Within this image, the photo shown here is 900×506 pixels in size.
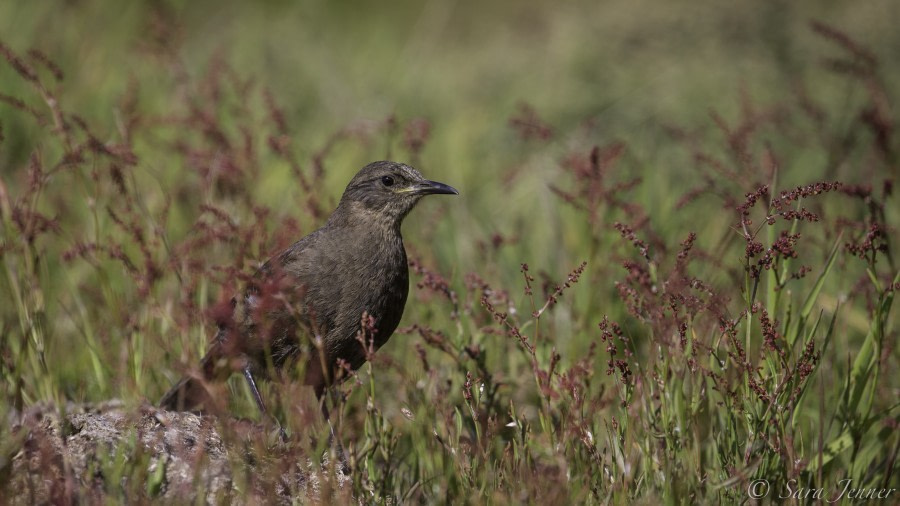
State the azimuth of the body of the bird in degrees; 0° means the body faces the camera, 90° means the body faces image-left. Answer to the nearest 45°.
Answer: approximately 270°
